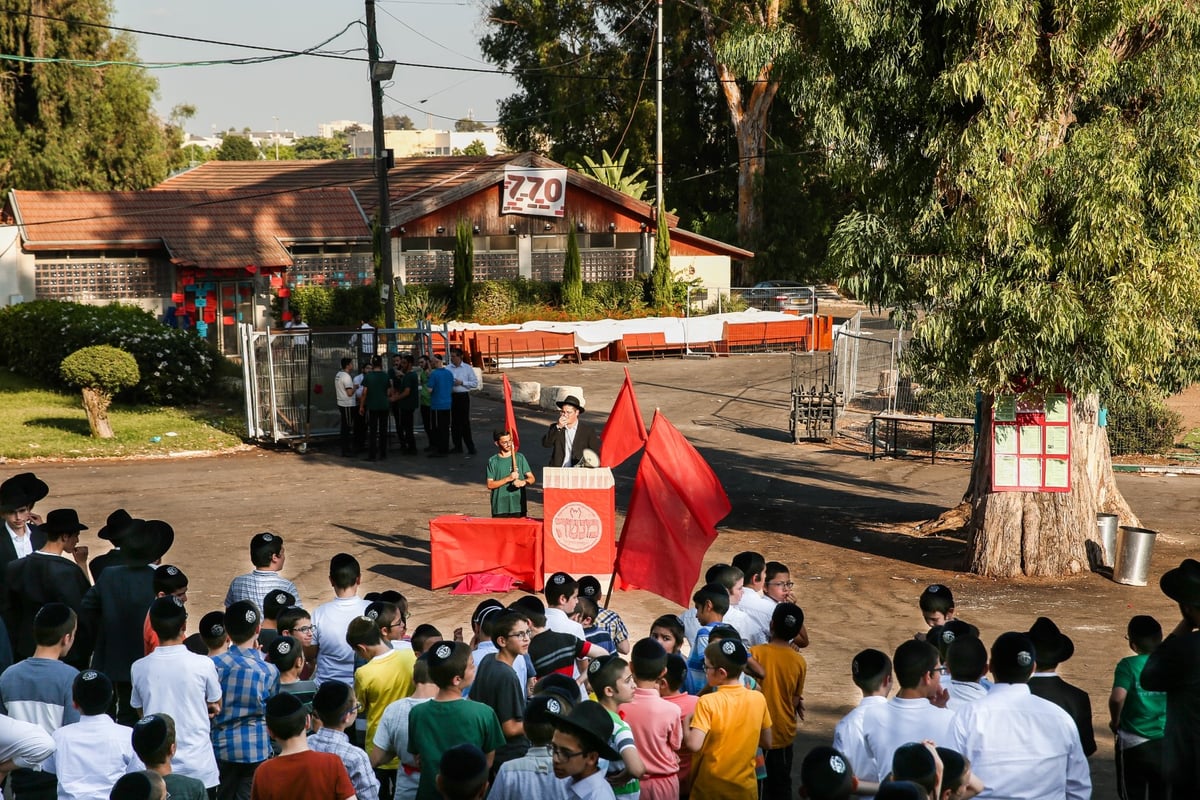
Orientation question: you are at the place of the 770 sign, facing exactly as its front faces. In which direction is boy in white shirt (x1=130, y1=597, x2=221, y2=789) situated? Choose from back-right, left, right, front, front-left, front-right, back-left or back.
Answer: front

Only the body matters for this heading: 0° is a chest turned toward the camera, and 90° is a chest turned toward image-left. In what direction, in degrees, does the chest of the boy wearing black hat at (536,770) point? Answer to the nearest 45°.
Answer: approximately 180°

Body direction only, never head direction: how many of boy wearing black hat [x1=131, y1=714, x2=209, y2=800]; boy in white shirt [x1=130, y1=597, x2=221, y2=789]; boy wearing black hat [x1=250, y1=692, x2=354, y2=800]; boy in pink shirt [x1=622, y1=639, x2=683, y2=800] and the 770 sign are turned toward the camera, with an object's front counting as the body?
1

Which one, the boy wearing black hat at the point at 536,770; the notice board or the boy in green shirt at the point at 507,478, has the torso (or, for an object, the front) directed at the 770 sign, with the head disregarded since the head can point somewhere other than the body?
the boy wearing black hat

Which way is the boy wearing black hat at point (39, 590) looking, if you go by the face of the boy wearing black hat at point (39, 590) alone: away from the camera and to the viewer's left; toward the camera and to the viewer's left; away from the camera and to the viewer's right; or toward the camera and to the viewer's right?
away from the camera and to the viewer's right

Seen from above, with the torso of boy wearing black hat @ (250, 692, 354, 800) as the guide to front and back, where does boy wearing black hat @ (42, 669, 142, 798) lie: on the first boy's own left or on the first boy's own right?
on the first boy's own left

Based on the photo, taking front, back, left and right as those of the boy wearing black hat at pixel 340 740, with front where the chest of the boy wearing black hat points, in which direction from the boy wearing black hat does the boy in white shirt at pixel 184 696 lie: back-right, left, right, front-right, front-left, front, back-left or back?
left

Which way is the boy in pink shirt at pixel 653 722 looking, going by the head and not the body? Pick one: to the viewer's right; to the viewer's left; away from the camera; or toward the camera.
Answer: away from the camera

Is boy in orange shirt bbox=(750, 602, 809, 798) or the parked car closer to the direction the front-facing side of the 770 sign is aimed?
the boy in orange shirt

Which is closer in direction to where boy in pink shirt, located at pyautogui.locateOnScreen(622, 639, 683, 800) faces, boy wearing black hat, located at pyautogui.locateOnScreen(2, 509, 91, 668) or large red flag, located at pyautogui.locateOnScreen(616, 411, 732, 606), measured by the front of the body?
the large red flag

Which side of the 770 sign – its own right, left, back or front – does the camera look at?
front

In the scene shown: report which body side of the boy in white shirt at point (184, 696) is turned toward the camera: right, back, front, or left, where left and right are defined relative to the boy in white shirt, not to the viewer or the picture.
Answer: back

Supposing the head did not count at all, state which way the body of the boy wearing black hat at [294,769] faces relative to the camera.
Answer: away from the camera

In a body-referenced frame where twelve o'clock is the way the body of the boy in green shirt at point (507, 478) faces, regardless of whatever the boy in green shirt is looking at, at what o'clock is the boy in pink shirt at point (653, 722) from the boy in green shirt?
The boy in pink shirt is roughly at 12 o'clock from the boy in green shirt.

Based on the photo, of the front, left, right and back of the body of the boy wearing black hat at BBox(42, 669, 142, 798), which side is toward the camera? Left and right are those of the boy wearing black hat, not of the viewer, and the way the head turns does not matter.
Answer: back

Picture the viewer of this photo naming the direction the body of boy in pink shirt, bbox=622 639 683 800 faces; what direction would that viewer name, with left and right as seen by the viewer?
facing away from the viewer
